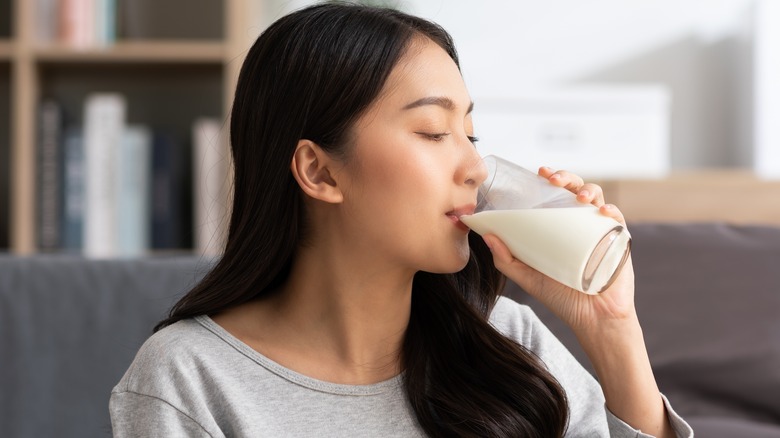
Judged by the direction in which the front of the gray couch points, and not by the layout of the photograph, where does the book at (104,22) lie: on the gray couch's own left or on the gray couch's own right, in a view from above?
on the gray couch's own right

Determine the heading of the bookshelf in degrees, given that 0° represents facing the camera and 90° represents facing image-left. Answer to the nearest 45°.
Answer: approximately 0°

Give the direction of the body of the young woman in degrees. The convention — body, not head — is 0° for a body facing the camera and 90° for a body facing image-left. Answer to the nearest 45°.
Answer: approximately 315°

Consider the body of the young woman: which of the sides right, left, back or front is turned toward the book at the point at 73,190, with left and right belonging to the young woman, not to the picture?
back

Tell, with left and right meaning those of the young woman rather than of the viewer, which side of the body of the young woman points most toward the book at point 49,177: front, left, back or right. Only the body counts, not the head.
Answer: back

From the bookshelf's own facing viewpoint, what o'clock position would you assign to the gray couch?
The gray couch is roughly at 11 o'clock from the bookshelf.

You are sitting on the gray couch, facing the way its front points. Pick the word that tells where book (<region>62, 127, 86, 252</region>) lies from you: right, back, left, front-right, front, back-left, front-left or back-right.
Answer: back-right

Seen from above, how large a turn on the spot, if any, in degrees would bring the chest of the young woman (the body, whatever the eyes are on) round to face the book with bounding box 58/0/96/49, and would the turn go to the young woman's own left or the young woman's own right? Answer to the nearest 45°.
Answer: approximately 180°

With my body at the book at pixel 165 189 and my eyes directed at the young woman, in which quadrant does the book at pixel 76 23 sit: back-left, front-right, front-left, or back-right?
back-right

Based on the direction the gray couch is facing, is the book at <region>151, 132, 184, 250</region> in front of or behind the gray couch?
behind

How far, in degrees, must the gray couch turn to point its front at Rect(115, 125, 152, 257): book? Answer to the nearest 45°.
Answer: approximately 135° to its right

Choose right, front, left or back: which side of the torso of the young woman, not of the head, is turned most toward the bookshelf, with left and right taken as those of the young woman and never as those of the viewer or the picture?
back

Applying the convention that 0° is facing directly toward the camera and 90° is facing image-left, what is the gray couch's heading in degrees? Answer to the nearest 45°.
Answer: approximately 0°

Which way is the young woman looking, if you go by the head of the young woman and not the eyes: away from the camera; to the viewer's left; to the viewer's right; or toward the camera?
to the viewer's right
